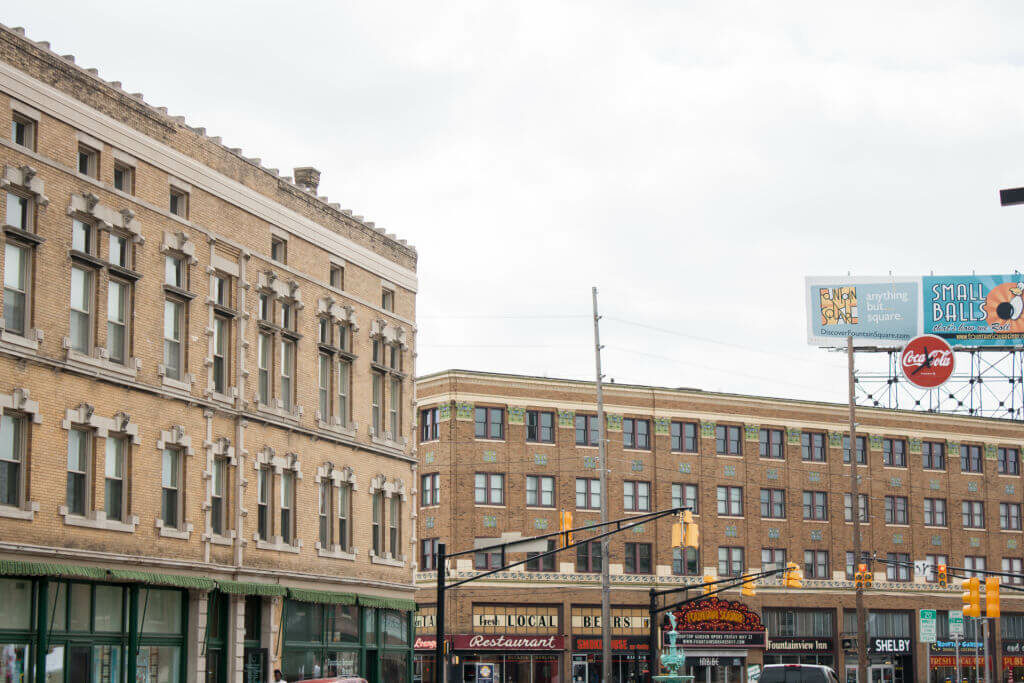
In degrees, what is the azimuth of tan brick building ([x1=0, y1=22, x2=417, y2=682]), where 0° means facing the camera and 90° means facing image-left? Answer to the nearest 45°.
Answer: approximately 315°

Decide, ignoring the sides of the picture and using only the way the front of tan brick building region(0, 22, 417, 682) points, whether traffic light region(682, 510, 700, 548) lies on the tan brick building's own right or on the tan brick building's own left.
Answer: on the tan brick building's own left
